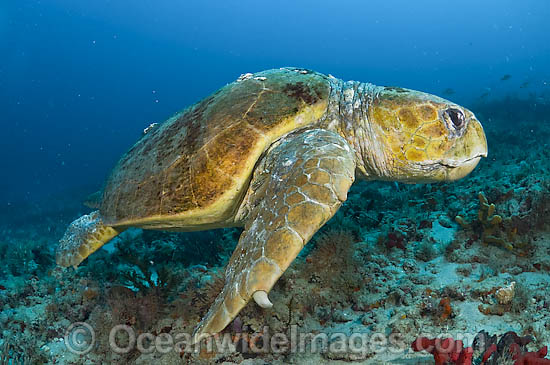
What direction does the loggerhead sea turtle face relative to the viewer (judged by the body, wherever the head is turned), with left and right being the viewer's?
facing to the right of the viewer

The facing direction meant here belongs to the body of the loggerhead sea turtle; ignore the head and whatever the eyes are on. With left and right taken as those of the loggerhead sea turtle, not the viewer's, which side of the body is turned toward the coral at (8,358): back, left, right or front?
back

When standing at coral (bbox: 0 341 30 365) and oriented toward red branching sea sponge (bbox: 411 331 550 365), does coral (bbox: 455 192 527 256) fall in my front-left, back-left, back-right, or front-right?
front-left
